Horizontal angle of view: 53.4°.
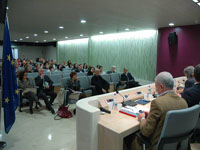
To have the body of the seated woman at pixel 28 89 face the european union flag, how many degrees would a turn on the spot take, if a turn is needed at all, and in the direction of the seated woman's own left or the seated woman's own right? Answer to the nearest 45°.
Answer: approximately 45° to the seated woman's own right

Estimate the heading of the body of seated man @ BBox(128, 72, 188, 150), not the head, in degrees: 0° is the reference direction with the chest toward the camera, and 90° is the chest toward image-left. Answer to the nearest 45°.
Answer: approximately 135°

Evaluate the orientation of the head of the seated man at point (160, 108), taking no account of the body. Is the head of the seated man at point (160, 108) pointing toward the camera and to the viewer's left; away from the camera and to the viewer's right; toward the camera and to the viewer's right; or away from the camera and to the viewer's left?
away from the camera and to the viewer's left

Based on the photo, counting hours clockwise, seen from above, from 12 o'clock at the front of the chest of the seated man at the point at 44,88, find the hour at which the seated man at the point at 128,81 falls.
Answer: the seated man at the point at 128,81 is roughly at 10 o'clock from the seated man at the point at 44,88.

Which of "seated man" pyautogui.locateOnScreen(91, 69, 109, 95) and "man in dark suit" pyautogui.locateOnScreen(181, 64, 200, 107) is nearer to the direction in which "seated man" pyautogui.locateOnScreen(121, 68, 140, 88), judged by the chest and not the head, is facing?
the man in dark suit

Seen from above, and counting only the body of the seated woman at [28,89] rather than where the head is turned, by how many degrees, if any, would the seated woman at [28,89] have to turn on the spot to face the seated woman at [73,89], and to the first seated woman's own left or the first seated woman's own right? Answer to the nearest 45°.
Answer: approximately 45° to the first seated woman's own left

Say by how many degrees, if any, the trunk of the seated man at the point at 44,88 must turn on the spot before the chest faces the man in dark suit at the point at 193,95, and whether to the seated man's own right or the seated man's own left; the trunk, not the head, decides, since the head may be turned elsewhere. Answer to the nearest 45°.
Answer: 0° — they already face them

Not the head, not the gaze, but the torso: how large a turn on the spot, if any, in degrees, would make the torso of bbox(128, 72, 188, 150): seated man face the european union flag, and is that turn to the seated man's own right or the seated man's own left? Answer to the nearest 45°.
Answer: approximately 45° to the seated man's own left
